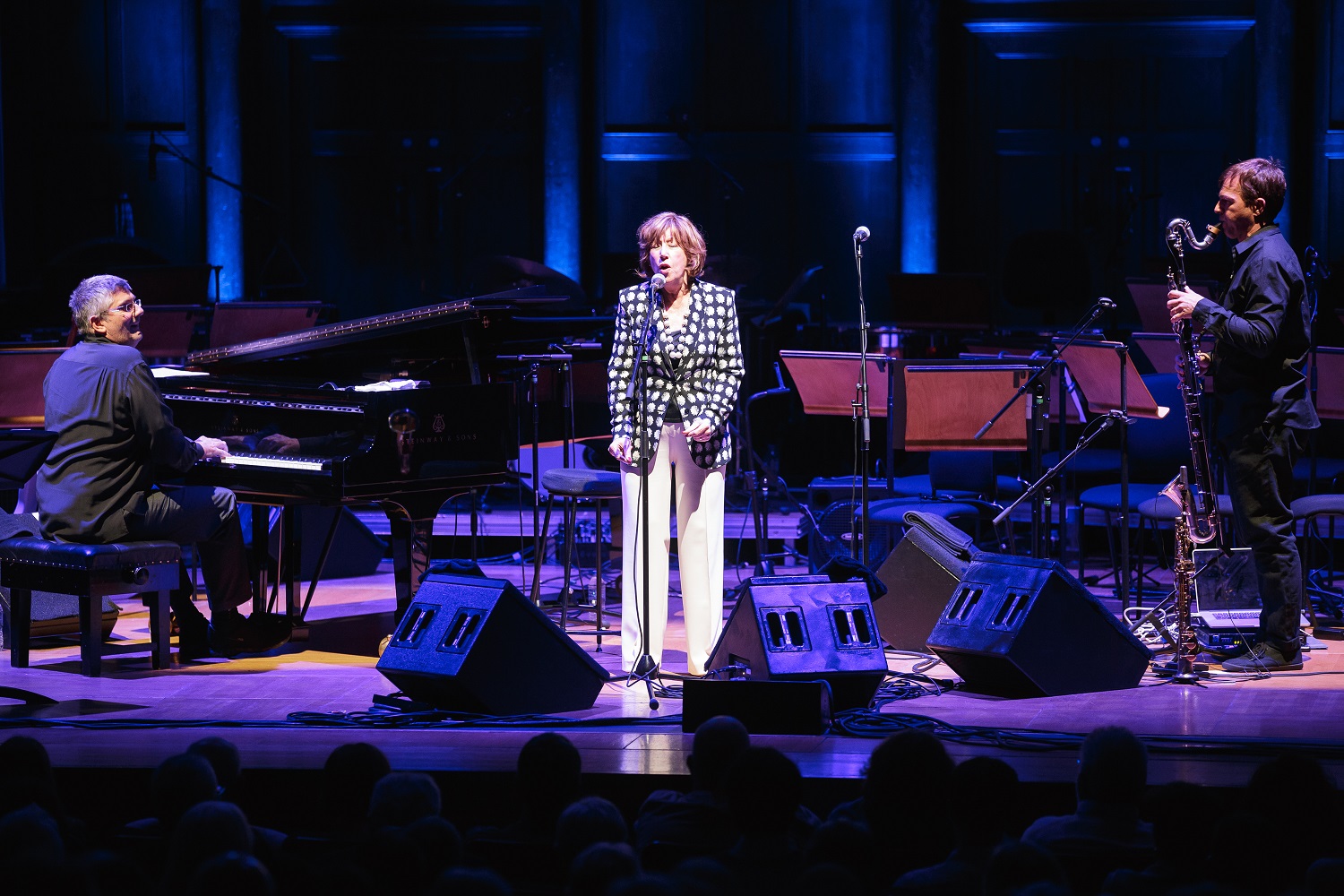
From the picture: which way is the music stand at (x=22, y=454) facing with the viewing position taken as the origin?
facing away from the viewer

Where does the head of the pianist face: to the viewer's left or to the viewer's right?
to the viewer's right

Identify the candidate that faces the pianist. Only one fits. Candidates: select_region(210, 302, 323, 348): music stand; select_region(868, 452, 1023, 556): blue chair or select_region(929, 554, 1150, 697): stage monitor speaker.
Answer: the blue chair

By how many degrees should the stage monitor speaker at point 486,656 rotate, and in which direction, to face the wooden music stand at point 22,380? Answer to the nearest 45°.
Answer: approximately 90° to its left

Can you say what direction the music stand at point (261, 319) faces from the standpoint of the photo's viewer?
facing away from the viewer

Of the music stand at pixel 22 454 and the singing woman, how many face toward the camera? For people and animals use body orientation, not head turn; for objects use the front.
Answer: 1

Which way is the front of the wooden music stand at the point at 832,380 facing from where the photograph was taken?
facing away from the viewer

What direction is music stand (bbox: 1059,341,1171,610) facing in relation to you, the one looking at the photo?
facing away from the viewer and to the right of the viewer

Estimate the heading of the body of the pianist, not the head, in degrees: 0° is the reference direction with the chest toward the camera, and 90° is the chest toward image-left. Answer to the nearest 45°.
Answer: approximately 225°
